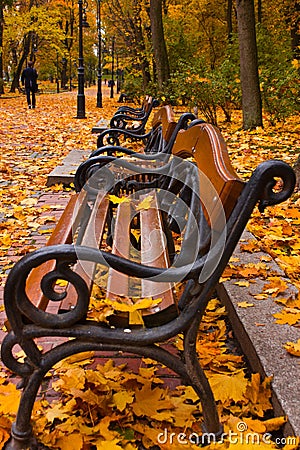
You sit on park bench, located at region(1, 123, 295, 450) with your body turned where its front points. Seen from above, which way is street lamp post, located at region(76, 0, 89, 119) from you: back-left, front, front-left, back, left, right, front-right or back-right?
right

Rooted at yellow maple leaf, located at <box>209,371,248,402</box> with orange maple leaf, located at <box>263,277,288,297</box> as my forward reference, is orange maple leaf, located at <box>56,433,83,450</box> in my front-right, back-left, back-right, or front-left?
back-left

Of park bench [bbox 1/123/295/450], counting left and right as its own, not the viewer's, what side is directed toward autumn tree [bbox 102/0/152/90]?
right

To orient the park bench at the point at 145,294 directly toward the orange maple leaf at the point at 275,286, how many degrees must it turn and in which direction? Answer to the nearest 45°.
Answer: approximately 135° to its right

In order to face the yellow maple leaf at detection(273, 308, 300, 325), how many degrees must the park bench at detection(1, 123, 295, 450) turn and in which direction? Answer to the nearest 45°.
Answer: approximately 135° to its right

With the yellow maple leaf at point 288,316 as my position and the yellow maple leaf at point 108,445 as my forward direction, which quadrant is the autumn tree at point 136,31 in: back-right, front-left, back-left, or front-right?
back-right

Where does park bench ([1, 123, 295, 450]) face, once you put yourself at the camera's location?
facing to the left of the viewer
